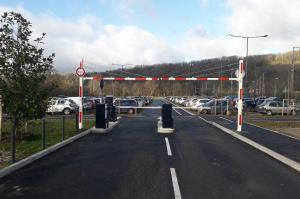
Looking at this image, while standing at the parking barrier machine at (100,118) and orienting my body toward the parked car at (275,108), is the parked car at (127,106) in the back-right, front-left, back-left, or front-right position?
front-left

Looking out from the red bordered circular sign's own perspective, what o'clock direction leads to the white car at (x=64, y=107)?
The white car is roughly at 6 o'clock from the red bordered circular sign.

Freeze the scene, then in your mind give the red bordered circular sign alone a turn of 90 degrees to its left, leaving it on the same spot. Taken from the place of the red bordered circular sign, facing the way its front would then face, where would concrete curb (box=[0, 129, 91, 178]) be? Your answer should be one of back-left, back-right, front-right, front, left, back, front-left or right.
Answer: right

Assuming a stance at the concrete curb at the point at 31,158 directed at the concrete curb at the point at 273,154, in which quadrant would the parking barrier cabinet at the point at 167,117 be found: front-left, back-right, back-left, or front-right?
front-left

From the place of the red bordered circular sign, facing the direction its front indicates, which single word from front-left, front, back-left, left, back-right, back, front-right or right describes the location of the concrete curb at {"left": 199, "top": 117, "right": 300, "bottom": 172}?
front-left

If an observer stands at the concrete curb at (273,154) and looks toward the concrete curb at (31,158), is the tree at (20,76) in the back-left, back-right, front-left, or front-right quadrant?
front-right

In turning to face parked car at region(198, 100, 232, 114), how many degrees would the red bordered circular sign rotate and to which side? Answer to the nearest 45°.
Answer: approximately 135° to its left

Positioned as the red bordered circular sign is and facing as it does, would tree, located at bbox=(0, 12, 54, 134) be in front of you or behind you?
in front

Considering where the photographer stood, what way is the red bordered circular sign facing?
facing the viewer

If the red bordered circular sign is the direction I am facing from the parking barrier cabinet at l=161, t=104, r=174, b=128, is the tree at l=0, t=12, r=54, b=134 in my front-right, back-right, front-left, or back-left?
front-left

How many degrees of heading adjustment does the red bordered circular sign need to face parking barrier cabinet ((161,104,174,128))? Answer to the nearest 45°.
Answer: approximately 90° to its left
